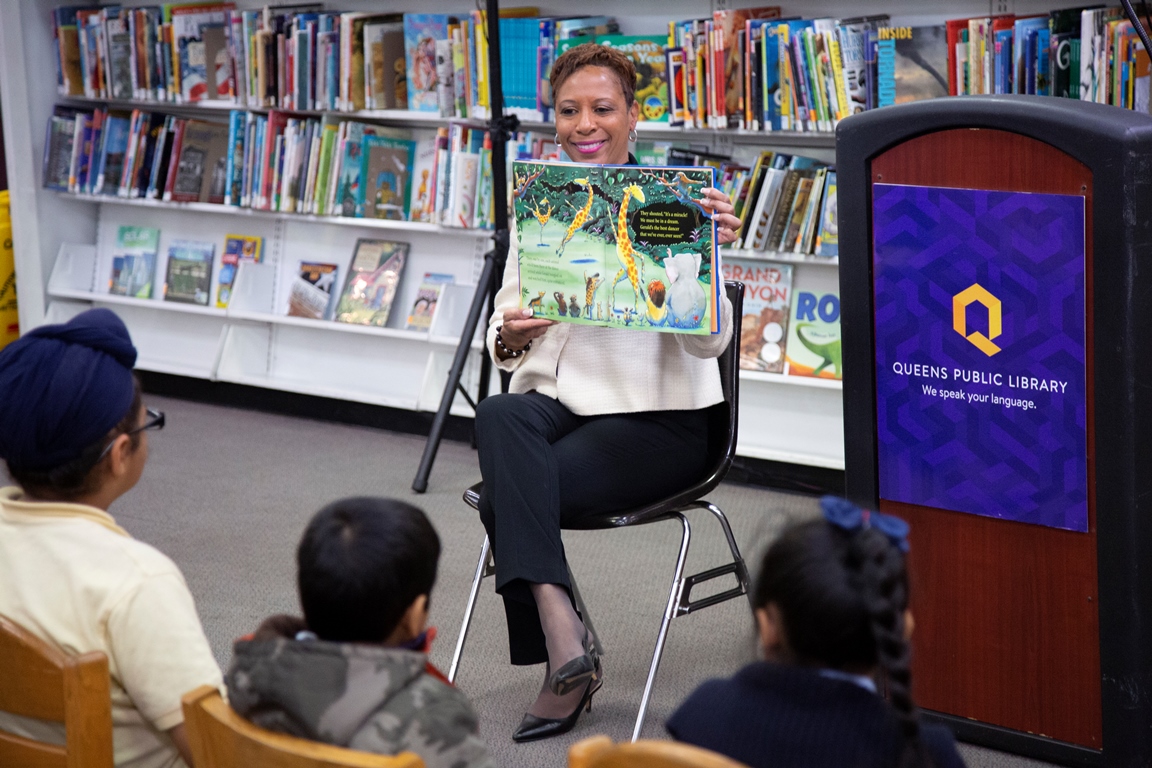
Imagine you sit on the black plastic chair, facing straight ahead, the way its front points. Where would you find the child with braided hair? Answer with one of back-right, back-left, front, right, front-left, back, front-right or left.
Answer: front-left

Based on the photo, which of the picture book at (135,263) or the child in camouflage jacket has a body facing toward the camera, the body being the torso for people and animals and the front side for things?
the picture book

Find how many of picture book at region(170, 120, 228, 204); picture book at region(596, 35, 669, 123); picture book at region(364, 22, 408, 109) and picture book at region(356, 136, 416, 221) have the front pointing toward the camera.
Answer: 4

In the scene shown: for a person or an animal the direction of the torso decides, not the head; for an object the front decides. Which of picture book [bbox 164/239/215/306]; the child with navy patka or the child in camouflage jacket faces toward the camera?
the picture book

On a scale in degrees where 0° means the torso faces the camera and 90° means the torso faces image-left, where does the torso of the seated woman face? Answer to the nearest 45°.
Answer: approximately 45°

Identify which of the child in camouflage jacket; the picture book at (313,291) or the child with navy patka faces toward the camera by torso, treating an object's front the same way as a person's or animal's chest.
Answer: the picture book

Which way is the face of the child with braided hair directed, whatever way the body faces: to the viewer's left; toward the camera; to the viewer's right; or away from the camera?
away from the camera

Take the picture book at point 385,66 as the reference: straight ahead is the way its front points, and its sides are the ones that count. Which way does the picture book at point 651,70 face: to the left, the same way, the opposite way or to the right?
the same way

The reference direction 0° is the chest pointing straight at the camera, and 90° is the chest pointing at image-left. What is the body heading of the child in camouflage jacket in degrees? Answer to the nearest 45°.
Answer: approximately 225°

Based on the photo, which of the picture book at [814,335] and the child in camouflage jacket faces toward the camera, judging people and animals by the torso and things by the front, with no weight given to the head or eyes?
the picture book

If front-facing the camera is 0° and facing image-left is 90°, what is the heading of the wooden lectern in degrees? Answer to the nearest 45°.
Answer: approximately 45°

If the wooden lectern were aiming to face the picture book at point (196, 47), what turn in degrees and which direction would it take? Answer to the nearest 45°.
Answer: approximately 90° to its right

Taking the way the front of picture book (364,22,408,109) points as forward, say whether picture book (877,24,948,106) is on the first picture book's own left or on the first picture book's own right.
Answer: on the first picture book's own left

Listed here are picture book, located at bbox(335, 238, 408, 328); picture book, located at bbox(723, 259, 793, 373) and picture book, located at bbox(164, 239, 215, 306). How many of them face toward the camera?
3

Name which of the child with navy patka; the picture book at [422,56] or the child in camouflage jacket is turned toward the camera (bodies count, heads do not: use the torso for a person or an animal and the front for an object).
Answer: the picture book

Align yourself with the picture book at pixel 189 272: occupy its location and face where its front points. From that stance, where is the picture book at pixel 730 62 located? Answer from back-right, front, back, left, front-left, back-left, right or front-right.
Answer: front-left

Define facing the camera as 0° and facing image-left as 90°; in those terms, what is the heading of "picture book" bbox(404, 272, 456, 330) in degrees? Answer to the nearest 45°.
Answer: approximately 0°

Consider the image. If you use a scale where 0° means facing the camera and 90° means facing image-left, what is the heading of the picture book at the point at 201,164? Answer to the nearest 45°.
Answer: approximately 0°

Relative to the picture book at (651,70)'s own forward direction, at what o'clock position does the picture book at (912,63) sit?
the picture book at (912,63) is roughly at 10 o'clock from the picture book at (651,70).

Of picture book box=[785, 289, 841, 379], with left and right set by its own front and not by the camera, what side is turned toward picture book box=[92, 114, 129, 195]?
right

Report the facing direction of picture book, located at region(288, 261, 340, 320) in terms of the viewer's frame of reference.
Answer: facing the viewer

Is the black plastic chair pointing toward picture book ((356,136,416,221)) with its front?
no
